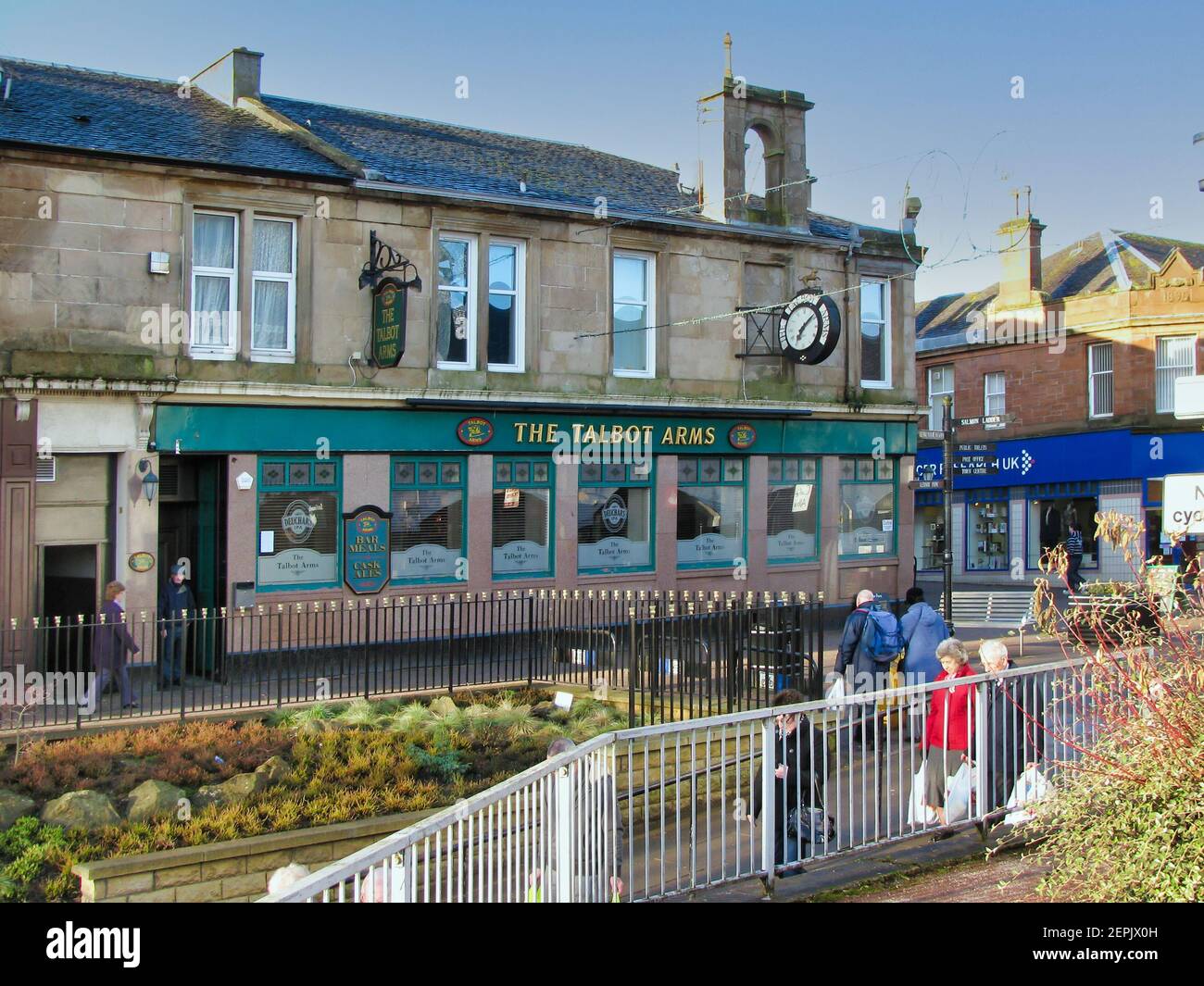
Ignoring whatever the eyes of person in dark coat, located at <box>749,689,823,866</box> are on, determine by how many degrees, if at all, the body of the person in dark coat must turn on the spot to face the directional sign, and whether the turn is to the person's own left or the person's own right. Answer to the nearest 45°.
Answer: approximately 135° to the person's own right

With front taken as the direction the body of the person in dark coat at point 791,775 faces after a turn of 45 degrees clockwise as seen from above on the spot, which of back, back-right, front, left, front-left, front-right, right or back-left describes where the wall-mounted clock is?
right

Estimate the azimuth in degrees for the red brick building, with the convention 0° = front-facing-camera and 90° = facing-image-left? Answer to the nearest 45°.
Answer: approximately 45°

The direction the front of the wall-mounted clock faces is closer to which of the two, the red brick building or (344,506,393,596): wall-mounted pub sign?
the wall-mounted pub sign

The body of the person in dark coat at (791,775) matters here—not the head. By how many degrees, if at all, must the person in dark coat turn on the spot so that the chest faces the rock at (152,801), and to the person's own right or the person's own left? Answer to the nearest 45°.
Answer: approximately 45° to the person's own right

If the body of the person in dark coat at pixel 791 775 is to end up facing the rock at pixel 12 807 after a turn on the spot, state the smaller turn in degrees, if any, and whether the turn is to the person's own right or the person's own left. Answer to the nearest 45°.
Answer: approximately 45° to the person's own right

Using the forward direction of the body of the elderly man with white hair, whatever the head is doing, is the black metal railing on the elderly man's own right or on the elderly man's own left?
on the elderly man's own right

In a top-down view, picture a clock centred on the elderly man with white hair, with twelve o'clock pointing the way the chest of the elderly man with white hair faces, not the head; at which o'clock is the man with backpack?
The man with backpack is roughly at 4 o'clock from the elderly man with white hair.
